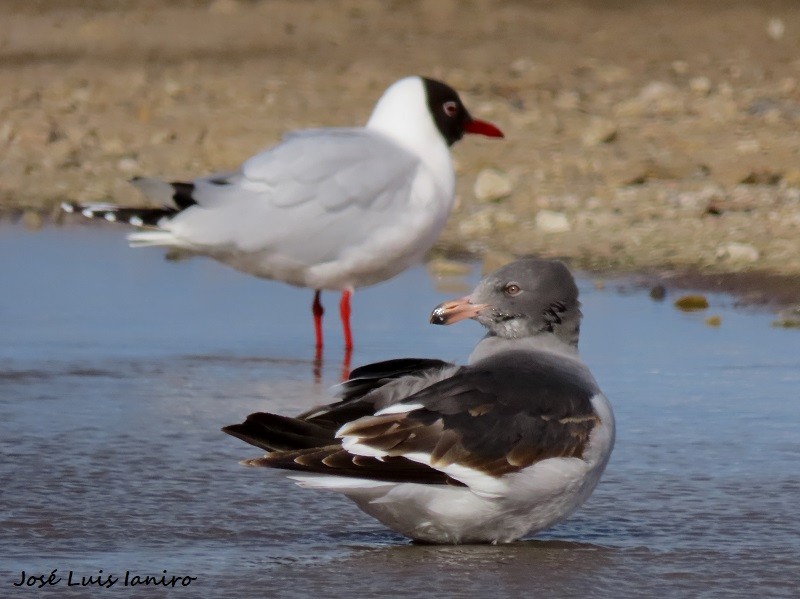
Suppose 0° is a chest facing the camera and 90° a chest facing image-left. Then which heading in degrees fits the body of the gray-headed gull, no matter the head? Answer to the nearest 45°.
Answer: approximately 270°

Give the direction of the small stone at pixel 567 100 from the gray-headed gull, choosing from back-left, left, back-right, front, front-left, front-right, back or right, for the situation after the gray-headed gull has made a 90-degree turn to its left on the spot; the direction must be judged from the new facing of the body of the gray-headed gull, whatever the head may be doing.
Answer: front

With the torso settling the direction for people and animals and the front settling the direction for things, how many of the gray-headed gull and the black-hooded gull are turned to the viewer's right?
2

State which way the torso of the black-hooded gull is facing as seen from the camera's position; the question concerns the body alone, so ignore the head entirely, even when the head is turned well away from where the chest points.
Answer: to the viewer's right

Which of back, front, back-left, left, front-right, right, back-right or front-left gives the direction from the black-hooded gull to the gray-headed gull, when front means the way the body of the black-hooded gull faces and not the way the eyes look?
right

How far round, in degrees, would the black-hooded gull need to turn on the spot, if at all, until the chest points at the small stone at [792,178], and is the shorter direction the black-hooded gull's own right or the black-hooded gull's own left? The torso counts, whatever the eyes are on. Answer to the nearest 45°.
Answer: approximately 45° to the black-hooded gull's own left

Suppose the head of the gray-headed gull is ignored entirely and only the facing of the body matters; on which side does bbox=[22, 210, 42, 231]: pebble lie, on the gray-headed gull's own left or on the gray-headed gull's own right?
on the gray-headed gull's own left

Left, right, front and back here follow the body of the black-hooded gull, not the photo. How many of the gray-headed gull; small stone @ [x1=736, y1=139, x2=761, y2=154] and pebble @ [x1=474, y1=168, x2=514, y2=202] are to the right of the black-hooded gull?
1

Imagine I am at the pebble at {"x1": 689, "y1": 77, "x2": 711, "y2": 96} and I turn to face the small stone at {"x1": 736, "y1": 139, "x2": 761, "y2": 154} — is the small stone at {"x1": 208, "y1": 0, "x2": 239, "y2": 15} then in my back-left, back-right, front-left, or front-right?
back-right

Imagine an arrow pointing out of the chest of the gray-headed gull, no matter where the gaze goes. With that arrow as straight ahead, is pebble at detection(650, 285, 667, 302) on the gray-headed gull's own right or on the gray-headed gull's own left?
on the gray-headed gull's own left
